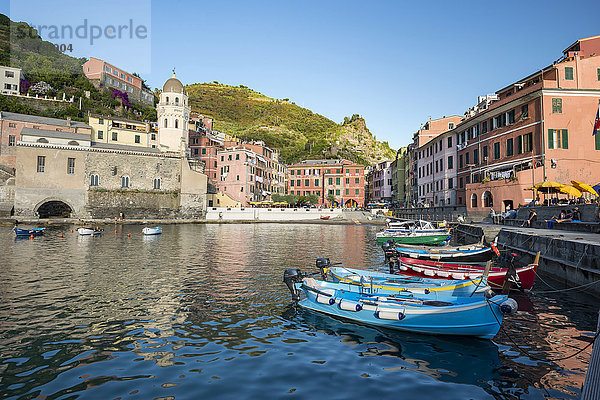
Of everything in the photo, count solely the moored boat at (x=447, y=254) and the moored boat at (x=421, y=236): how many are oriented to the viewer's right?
2

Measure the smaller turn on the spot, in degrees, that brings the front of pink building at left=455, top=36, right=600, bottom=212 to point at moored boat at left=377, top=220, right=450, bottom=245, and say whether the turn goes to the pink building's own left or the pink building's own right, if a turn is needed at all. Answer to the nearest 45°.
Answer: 0° — it already faces it

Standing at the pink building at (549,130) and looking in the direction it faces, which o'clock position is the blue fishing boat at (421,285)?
The blue fishing boat is roughly at 11 o'clock from the pink building.

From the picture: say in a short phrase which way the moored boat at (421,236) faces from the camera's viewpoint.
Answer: facing to the right of the viewer

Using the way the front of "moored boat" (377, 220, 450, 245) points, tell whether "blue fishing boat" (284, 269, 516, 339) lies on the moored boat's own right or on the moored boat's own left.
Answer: on the moored boat's own right

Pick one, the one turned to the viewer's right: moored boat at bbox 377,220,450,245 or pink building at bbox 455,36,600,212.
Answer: the moored boat

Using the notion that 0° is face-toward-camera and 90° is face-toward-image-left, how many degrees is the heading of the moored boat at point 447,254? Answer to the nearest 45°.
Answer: approximately 270°

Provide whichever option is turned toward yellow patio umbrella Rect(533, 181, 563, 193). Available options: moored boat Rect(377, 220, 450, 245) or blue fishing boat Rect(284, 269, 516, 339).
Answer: the moored boat

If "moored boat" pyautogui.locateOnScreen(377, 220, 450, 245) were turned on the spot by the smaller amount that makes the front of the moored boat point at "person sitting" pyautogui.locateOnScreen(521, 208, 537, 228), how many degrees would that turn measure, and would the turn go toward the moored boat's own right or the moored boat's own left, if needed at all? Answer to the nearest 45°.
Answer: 0° — it already faces them

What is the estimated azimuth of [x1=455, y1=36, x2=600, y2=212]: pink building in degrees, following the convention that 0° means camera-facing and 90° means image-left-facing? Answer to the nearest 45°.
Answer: approximately 45°

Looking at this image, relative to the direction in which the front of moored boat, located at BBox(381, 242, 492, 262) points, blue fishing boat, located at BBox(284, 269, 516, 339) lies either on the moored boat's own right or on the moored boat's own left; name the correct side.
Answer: on the moored boat's own right

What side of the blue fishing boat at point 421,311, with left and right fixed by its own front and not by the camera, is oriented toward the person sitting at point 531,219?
left

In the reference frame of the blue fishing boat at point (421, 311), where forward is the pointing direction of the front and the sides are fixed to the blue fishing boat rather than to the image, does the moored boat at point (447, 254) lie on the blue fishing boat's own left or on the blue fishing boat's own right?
on the blue fishing boat's own left

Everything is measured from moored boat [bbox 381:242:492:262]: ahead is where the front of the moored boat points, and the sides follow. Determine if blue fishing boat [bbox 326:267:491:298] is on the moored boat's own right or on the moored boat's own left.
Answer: on the moored boat's own right
